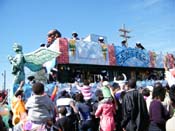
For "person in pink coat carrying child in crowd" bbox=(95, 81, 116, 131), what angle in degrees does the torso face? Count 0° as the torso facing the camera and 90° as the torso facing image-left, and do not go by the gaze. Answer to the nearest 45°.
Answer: approximately 180°

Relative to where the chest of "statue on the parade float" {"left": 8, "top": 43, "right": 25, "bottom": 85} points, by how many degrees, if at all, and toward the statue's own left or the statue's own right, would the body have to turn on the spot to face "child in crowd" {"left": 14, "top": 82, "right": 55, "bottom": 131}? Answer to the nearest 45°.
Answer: approximately 90° to the statue's own left

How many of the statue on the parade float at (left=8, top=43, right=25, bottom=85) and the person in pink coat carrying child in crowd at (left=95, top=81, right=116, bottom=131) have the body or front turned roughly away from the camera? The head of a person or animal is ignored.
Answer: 1

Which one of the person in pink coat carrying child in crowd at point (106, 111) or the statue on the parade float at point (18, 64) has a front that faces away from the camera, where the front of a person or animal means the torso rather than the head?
the person in pink coat carrying child in crowd

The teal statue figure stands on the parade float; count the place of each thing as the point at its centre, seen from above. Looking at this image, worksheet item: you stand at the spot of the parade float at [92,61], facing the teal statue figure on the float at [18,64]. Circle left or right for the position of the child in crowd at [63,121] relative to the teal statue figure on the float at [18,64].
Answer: left

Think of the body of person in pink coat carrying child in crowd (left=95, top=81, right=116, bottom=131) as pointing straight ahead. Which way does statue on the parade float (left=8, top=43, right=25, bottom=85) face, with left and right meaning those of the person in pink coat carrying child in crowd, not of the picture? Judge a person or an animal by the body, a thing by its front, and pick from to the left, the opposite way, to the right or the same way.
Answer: to the left

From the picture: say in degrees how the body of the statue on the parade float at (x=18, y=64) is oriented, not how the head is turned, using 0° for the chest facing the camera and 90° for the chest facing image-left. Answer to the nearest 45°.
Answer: approximately 90°
